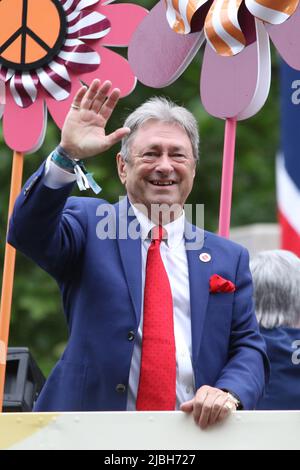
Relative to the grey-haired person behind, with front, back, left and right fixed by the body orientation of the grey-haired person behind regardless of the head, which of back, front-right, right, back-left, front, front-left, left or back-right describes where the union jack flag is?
front

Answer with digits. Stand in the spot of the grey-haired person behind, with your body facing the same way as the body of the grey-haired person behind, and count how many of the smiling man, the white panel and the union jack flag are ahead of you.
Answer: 1

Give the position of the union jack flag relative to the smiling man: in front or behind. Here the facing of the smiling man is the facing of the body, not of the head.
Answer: behind

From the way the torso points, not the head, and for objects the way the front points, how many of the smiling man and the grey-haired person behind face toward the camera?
1

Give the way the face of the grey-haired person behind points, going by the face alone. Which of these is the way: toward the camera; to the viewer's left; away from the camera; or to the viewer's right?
away from the camera

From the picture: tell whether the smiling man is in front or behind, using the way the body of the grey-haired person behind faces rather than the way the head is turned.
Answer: behind

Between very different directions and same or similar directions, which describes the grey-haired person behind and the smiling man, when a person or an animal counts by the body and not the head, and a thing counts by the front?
very different directions

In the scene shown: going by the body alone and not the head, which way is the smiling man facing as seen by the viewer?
toward the camera

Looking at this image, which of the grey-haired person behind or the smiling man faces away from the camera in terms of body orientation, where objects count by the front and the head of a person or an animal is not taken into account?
the grey-haired person behind

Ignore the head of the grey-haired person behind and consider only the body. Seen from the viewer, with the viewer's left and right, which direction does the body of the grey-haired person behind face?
facing away from the viewer
